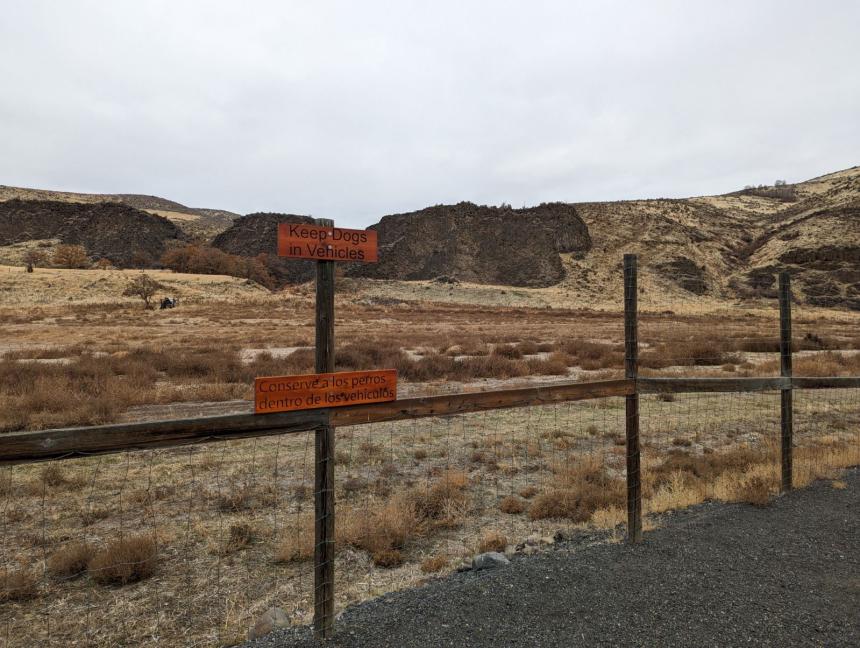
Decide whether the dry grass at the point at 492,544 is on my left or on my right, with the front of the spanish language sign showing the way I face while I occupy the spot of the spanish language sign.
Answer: on my left

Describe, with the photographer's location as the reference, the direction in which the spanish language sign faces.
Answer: facing the viewer and to the right of the viewer

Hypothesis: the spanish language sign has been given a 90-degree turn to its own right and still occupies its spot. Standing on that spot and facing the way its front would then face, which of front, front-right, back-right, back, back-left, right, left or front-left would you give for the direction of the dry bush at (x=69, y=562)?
right

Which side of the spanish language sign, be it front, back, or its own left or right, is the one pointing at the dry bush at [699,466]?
left

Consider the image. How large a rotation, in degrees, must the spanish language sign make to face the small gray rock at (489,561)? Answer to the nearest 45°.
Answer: approximately 90° to its left
